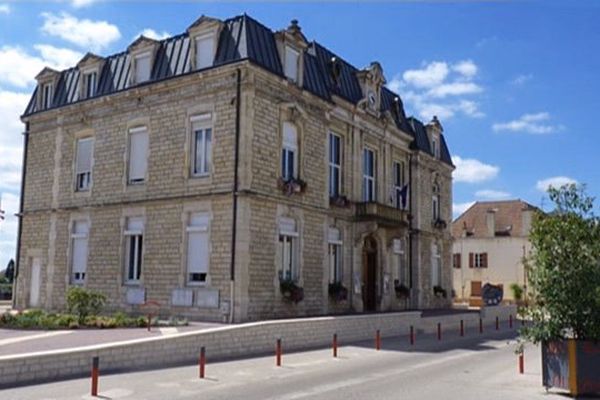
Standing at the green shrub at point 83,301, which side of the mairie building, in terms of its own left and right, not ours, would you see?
right

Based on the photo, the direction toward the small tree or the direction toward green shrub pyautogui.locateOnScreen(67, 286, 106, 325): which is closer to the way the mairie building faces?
the small tree

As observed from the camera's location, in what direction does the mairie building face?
facing the viewer and to the right of the viewer

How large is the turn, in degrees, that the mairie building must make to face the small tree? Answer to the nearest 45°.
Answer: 0° — it already faces it

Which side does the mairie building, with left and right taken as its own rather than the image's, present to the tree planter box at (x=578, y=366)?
front

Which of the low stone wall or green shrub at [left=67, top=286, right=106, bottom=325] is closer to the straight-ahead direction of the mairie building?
the low stone wall
